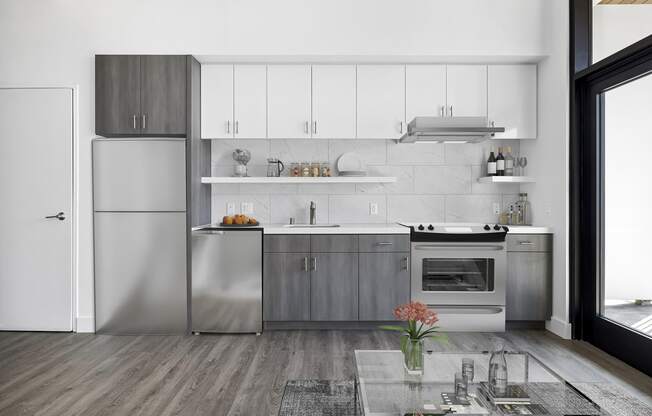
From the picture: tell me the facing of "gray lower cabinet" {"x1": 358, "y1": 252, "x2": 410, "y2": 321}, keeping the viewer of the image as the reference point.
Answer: facing the viewer

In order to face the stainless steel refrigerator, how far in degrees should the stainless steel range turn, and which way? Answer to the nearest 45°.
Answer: approximately 90° to its right

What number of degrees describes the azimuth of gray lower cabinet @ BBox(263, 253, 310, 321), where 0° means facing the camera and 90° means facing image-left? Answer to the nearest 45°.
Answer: approximately 0°

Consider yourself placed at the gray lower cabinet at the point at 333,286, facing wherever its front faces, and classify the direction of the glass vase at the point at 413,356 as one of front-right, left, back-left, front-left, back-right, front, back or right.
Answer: front

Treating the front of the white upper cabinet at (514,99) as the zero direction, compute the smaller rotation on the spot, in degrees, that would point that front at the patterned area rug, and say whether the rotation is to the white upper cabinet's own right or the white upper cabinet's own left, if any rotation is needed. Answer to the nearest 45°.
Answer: approximately 45° to the white upper cabinet's own right

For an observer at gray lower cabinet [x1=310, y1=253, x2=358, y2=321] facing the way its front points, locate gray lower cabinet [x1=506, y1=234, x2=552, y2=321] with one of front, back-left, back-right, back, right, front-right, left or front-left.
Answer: left

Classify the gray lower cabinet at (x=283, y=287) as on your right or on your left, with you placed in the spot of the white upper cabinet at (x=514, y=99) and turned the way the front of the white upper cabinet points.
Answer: on your right

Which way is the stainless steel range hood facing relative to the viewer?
toward the camera

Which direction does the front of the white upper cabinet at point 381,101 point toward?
toward the camera

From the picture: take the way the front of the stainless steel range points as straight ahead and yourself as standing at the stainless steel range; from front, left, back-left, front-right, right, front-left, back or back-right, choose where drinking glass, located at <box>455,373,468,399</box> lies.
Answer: front

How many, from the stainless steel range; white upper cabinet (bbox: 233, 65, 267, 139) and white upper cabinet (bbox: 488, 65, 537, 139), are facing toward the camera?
3

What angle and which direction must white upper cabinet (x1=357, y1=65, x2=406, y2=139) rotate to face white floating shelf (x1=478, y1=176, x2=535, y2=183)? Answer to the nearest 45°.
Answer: approximately 90° to its left

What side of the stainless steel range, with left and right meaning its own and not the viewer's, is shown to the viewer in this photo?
front
